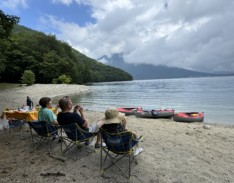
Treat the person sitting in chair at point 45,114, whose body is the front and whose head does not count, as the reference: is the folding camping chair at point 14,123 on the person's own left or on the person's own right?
on the person's own left

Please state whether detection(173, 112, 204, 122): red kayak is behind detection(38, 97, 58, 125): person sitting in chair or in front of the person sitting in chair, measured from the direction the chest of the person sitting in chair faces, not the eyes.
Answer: in front

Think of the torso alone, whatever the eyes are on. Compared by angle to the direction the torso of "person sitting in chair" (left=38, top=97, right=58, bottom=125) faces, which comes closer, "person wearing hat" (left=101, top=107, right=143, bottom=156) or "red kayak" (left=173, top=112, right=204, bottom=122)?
the red kayak

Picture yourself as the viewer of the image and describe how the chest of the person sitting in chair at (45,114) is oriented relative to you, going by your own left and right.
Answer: facing away from the viewer and to the right of the viewer

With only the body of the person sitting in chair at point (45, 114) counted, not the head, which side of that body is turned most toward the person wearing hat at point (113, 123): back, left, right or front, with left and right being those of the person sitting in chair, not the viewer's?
right
